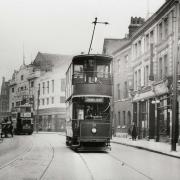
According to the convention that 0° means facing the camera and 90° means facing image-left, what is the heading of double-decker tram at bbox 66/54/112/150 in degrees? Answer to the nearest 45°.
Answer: approximately 0°

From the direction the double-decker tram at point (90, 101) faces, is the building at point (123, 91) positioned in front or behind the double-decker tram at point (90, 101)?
behind
